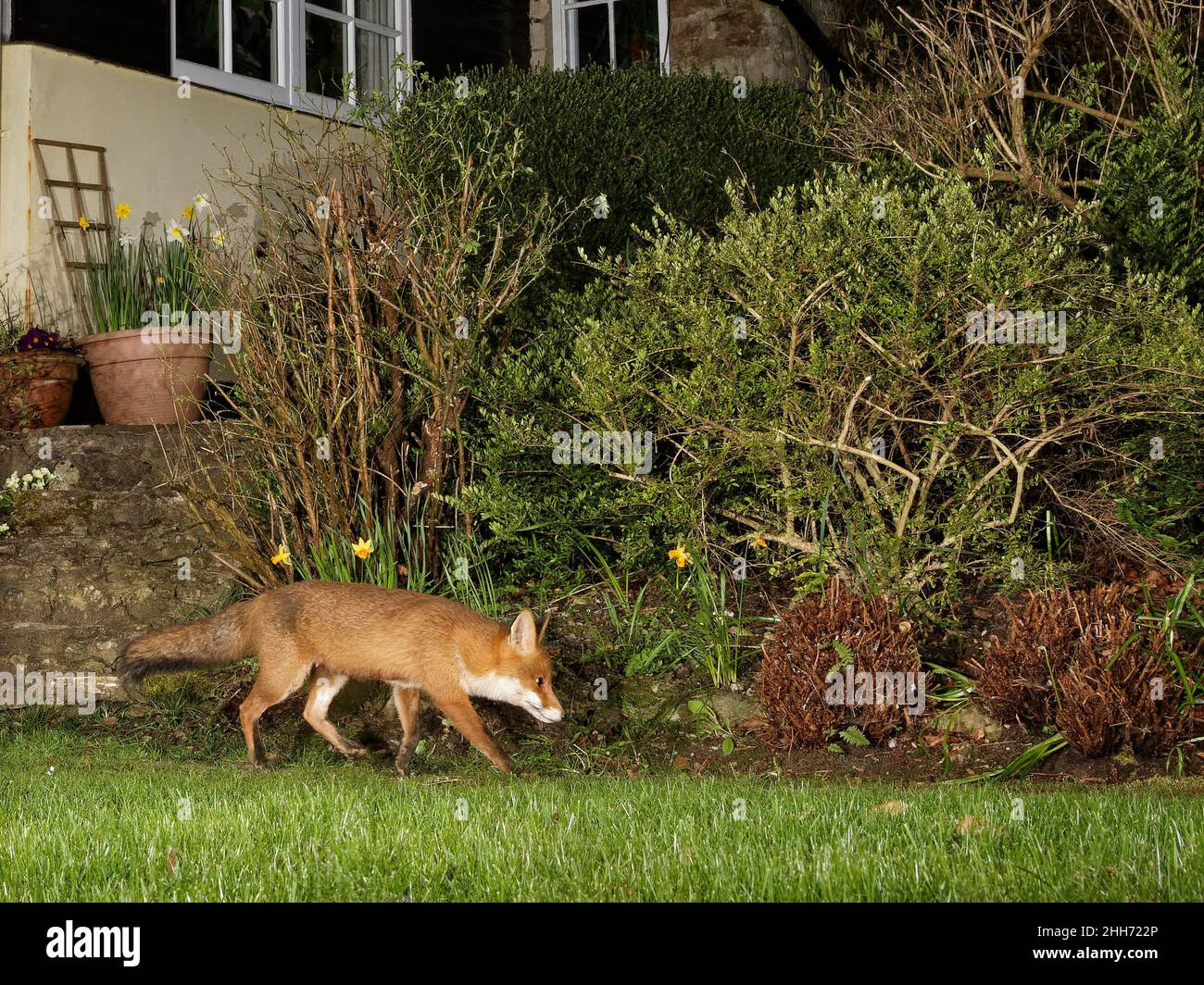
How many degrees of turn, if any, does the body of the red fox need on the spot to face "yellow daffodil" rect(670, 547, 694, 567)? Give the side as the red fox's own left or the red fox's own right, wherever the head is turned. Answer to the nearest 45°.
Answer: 0° — it already faces it

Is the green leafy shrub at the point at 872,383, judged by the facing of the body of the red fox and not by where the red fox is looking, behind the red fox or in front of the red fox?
in front

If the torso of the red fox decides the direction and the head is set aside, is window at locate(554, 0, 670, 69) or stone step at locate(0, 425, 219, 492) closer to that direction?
the window

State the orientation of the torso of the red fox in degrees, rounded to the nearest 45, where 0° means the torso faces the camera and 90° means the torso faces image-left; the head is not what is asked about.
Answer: approximately 270°

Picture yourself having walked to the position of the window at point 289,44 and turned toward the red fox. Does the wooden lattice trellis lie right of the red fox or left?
right

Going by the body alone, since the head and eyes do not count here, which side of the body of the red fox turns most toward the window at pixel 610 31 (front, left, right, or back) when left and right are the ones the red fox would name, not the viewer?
left

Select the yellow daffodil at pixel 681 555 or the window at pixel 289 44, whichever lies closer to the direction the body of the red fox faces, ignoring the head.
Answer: the yellow daffodil

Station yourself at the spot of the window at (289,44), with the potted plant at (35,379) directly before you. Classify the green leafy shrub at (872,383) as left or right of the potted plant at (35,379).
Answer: left

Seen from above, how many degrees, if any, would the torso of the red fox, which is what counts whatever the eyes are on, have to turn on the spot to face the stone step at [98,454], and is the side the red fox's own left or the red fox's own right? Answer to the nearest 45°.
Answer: approximately 135° to the red fox's own left

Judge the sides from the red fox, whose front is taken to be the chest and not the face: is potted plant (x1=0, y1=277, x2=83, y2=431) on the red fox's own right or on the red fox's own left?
on the red fox's own left

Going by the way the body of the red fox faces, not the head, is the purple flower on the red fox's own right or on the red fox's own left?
on the red fox's own left

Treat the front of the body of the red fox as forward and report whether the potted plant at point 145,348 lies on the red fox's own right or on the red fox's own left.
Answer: on the red fox's own left
